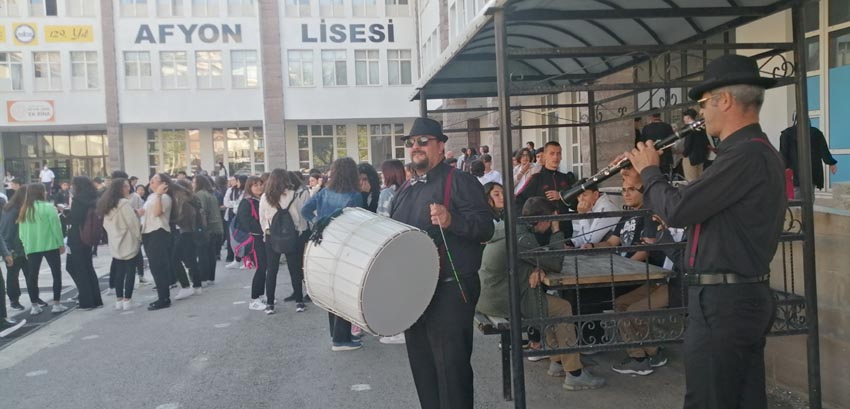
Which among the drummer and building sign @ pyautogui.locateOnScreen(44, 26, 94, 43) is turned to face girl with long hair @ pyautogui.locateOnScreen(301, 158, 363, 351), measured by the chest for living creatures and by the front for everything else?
the building sign

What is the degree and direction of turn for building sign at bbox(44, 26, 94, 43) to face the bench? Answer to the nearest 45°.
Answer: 0° — it already faces it

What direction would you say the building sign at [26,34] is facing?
toward the camera

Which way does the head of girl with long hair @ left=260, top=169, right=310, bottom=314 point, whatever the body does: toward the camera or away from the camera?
away from the camera

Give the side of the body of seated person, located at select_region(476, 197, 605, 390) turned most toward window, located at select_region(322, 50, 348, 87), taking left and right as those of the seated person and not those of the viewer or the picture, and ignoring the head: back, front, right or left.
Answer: left

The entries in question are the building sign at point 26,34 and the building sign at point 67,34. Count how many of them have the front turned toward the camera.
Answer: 2

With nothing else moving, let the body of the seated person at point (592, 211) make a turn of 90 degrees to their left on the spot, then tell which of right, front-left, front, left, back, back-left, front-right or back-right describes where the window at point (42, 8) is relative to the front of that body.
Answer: back

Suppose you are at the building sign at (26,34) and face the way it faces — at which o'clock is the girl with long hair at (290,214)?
The girl with long hair is roughly at 12 o'clock from the building sign.

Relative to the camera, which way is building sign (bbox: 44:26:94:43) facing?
toward the camera

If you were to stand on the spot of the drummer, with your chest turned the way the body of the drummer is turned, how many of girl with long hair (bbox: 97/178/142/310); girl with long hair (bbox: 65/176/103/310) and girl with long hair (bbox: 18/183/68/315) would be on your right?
3

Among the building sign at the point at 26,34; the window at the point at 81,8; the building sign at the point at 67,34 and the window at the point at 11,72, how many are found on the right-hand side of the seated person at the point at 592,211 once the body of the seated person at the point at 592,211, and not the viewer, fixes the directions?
4

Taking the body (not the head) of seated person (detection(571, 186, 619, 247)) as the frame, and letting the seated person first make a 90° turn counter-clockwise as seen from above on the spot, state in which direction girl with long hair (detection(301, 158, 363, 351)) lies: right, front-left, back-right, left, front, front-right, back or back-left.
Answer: back-right
